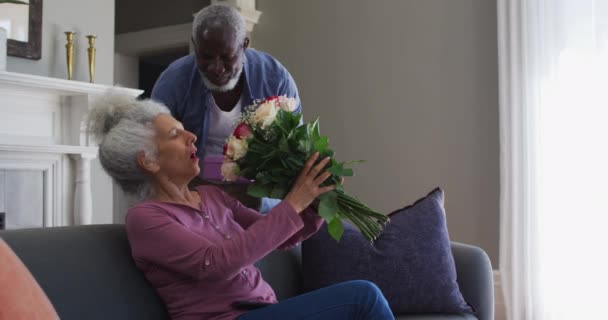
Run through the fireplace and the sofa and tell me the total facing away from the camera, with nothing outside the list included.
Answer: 0

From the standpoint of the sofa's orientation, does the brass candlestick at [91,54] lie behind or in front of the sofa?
behind

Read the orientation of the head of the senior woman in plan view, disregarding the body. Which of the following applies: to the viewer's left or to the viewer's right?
to the viewer's right

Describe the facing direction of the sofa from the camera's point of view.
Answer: facing the viewer

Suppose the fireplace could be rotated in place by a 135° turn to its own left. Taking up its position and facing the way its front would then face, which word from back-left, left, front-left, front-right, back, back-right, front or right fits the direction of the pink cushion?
back

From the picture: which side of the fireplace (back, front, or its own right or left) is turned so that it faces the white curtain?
front
